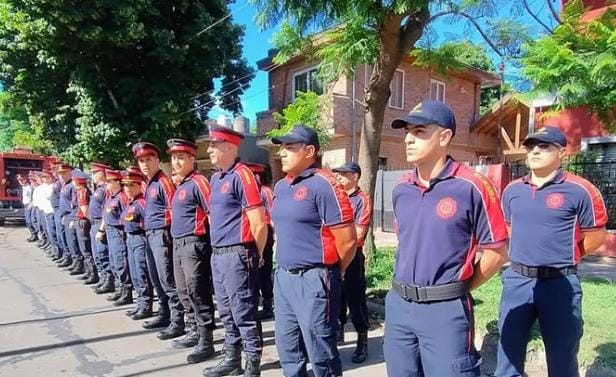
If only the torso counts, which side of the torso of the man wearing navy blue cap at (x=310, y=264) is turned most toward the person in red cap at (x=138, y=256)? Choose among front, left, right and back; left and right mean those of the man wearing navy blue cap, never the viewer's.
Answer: right

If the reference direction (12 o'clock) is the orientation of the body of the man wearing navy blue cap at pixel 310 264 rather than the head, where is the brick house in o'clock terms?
The brick house is roughly at 5 o'clock from the man wearing navy blue cap.

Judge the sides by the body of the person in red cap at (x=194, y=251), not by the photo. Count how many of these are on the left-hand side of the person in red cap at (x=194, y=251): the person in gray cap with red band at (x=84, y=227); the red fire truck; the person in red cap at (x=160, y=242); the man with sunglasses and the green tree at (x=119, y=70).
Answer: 1

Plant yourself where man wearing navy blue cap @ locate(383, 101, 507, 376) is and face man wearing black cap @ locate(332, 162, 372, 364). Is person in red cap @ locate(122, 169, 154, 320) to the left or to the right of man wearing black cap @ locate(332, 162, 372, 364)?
left

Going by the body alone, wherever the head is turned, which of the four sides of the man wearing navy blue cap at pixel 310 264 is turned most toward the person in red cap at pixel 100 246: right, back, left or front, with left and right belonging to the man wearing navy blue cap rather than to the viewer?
right

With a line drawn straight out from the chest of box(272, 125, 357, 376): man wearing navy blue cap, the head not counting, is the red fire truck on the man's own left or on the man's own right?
on the man's own right

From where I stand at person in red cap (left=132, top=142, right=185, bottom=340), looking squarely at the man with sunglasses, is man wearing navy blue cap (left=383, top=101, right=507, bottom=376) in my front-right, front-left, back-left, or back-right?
front-right

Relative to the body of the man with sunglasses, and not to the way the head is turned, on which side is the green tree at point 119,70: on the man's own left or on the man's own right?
on the man's own right

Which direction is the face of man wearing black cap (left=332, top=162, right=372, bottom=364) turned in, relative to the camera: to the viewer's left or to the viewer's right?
to the viewer's left

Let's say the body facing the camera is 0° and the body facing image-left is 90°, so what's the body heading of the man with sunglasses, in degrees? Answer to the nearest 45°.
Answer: approximately 45°

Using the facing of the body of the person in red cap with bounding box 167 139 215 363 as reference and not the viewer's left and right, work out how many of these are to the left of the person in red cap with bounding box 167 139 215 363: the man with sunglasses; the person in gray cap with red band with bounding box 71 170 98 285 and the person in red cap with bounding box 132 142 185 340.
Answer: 1
